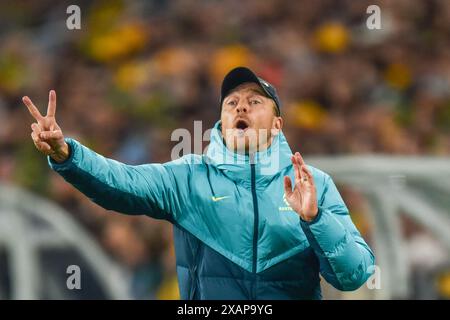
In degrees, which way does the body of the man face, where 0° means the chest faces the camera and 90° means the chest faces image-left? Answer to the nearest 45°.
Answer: approximately 0°
